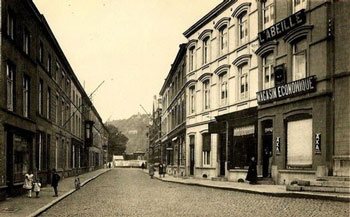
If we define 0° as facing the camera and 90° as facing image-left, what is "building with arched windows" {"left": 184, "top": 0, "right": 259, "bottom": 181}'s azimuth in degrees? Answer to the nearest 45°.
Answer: approximately 45°

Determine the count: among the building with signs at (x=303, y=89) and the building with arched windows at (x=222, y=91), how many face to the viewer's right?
0

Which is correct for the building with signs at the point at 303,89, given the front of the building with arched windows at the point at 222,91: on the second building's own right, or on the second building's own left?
on the second building's own left

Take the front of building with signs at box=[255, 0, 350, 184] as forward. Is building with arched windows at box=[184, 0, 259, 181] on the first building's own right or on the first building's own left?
on the first building's own right
